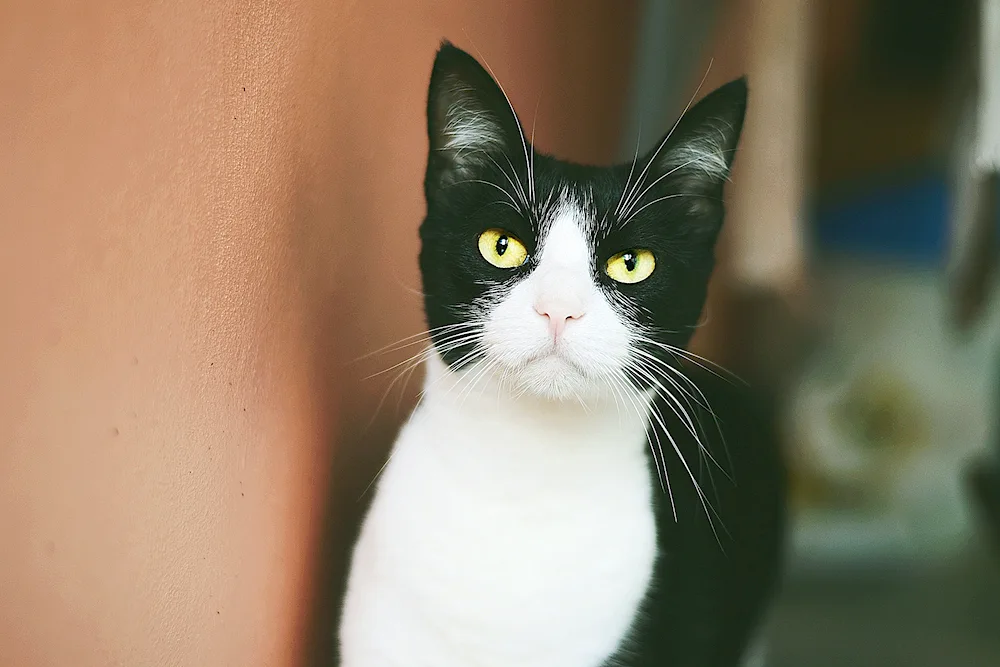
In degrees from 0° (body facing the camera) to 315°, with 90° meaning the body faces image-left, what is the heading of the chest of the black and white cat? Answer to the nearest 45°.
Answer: approximately 45°
